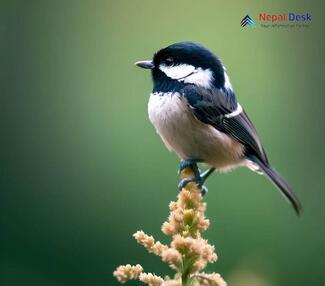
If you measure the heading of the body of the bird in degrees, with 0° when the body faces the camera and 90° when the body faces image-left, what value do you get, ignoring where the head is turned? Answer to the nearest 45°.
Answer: approximately 90°
